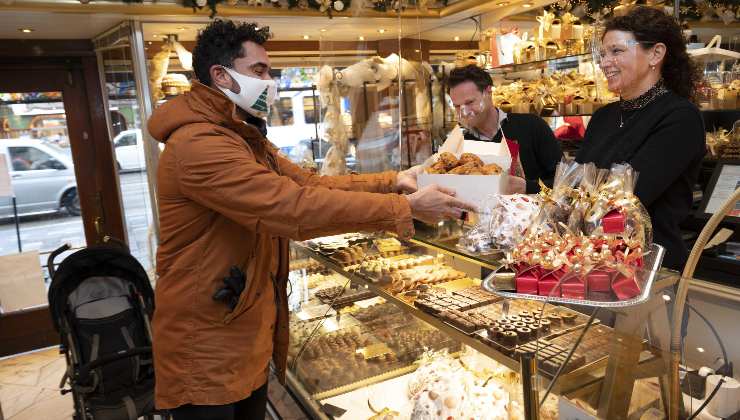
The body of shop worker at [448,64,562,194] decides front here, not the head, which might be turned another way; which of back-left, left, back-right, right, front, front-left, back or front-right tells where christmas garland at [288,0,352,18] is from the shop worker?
right

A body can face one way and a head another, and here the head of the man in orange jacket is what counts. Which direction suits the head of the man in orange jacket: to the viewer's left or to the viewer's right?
to the viewer's right

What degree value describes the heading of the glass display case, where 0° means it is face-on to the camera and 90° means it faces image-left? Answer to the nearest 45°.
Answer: approximately 45°

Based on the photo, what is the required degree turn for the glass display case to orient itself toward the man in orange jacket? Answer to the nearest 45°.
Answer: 0° — it already faces them

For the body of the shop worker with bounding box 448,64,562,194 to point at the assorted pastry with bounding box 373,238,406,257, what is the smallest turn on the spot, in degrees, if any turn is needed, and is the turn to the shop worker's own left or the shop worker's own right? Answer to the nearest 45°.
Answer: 0° — they already face it

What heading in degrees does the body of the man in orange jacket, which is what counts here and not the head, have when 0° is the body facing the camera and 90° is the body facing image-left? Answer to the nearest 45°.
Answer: approximately 270°

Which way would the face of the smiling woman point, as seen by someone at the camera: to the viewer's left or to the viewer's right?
to the viewer's left

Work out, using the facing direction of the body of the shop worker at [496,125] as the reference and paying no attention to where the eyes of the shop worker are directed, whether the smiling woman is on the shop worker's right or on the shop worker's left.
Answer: on the shop worker's left
